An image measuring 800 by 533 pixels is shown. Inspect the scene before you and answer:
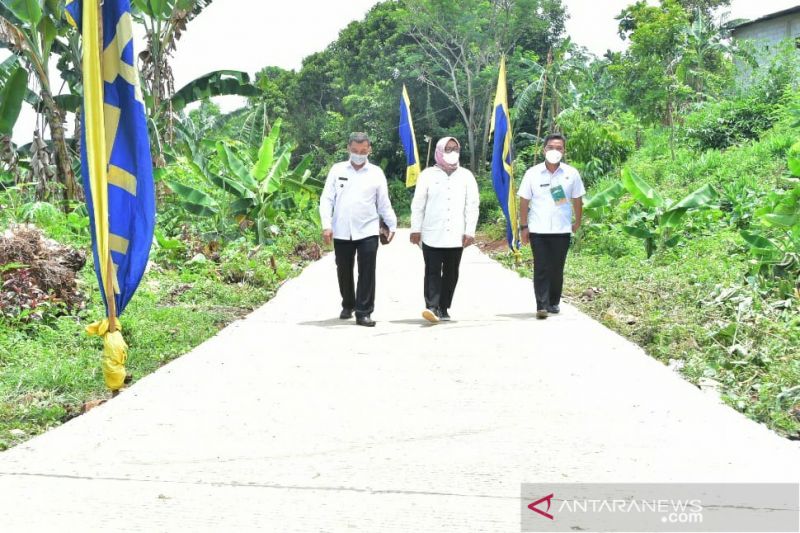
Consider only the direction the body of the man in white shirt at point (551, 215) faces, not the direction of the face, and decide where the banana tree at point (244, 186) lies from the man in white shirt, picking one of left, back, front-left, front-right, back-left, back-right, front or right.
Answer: back-right

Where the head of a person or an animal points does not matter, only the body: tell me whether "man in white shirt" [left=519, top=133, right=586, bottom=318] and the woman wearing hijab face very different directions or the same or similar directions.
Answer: same or similar directions

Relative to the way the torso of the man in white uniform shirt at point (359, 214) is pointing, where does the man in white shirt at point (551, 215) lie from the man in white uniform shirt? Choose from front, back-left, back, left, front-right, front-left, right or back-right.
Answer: left

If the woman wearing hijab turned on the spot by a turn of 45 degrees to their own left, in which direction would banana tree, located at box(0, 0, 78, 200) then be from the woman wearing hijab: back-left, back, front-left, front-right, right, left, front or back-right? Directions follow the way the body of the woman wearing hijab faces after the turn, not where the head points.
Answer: back

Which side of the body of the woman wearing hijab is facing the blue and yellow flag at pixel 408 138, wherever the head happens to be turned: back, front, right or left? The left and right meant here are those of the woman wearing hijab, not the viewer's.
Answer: back

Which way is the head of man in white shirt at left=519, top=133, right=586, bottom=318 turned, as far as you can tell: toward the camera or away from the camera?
toward the camera

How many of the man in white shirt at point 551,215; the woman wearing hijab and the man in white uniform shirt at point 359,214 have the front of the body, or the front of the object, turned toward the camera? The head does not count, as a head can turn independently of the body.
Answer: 3

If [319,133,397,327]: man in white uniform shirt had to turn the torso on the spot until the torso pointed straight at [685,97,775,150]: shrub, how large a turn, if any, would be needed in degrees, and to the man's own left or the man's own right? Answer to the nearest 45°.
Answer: approximately 135° to the man's own left

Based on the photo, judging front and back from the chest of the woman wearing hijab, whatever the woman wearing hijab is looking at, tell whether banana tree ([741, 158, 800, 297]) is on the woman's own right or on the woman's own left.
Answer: on the woman's own left

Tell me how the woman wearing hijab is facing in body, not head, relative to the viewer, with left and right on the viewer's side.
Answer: facing the viewer

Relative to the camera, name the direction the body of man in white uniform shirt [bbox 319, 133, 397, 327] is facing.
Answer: toward the camera

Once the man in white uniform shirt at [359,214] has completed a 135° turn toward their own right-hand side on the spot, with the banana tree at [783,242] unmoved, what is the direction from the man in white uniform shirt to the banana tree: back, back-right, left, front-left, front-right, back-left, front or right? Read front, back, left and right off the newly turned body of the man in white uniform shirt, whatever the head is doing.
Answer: back-right

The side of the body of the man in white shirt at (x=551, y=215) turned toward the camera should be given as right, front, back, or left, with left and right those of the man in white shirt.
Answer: front

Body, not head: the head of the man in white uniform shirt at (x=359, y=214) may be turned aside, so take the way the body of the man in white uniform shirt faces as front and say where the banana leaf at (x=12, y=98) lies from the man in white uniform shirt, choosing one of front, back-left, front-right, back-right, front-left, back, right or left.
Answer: back-right

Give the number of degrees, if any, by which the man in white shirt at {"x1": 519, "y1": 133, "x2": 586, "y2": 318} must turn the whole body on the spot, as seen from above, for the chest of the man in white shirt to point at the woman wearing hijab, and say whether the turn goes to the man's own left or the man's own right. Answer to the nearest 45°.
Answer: approximately 90° to the man's own right
